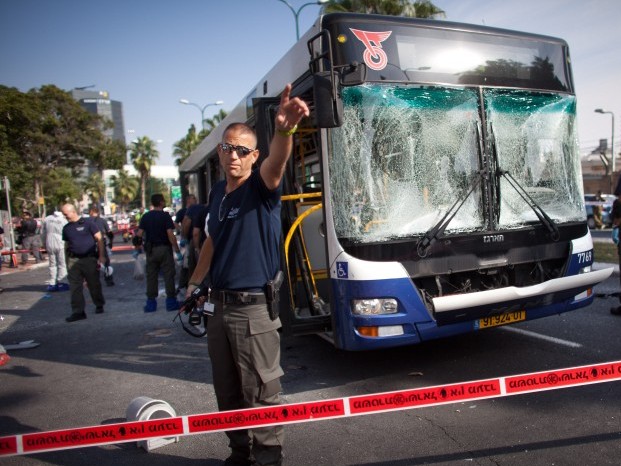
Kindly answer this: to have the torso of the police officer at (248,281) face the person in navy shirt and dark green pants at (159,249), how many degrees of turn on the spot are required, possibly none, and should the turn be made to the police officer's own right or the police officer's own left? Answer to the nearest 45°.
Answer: approximately 135° to the police officer's own right

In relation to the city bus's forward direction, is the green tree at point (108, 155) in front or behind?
behind

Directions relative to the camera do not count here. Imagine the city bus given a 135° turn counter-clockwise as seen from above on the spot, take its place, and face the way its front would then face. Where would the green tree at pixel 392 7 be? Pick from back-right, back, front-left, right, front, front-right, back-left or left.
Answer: front

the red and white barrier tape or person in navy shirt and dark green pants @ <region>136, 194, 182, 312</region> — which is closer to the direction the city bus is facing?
the red and white barrier tape

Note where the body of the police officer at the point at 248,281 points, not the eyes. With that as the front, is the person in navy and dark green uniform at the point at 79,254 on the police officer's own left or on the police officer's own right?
on the police officer's own right

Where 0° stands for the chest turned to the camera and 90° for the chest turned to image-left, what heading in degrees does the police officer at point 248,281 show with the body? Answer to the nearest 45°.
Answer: approximately 45°

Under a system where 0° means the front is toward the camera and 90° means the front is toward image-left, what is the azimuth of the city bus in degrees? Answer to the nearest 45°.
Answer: approximately 315°
